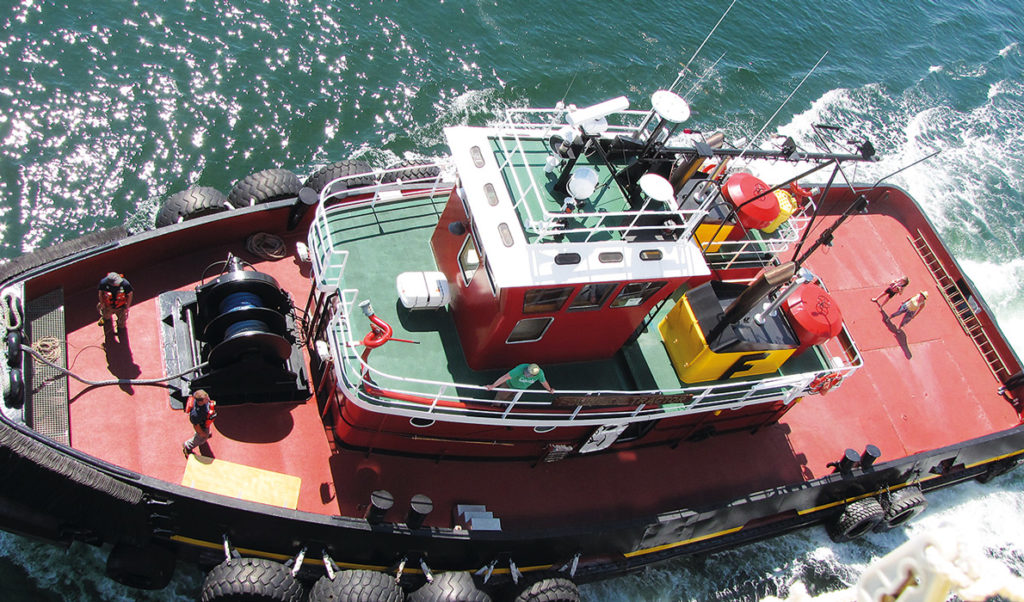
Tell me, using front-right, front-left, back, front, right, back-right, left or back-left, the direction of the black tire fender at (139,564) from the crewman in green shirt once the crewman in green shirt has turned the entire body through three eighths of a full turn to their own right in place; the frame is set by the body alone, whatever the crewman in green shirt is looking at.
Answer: front-left

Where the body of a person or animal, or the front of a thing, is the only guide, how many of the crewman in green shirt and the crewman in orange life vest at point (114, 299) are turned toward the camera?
2

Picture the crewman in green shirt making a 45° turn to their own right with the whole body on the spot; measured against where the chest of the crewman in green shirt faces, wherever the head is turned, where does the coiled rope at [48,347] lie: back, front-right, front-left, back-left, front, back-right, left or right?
front-right

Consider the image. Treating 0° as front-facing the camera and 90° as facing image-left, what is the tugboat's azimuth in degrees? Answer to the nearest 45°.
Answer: approximately 90°

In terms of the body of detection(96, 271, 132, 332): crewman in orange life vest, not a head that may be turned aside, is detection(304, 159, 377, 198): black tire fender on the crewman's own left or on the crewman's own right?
on the crewman's own left

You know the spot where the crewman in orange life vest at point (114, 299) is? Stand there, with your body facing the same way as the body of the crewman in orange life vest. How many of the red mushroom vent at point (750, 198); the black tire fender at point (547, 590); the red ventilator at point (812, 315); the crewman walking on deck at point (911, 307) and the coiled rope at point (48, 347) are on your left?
4
